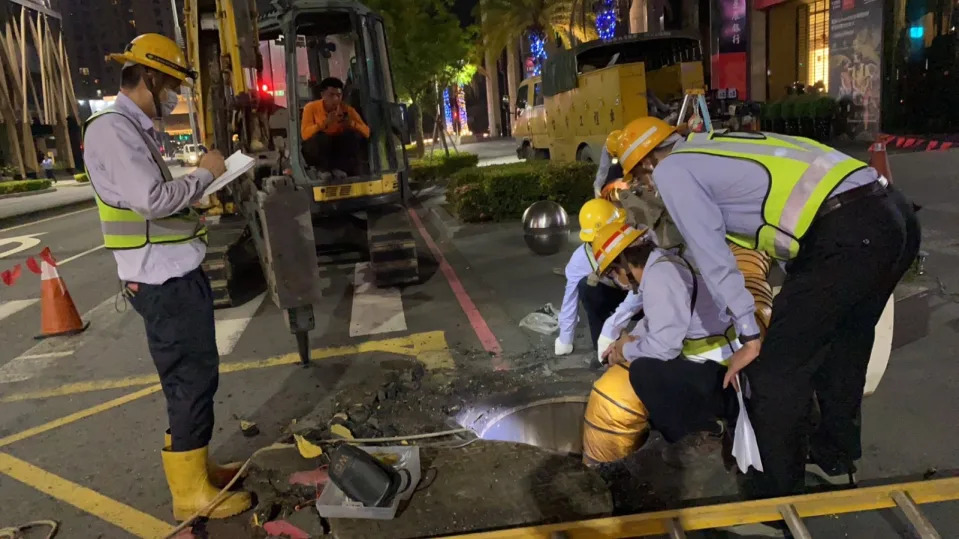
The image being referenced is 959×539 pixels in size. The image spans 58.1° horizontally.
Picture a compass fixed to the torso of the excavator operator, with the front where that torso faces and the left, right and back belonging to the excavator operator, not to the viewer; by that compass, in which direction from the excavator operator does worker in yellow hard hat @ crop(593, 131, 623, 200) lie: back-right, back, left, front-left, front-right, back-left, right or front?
front-left

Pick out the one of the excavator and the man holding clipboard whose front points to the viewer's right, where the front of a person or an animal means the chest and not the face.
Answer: the man holding clipboard

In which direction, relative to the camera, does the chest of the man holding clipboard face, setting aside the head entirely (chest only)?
to the viewer's right

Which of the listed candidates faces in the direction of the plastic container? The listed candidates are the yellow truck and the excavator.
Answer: the excavator

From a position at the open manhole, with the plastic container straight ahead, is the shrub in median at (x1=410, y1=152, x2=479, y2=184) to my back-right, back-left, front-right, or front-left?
back-right

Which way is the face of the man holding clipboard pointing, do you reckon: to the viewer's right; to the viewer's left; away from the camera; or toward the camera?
to the viewer's right

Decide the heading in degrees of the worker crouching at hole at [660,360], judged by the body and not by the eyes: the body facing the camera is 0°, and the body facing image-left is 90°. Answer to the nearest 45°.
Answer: approximately 90°

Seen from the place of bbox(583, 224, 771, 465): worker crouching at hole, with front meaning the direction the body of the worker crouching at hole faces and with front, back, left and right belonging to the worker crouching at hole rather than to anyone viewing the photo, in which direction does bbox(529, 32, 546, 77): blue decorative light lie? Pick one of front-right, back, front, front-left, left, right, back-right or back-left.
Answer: right

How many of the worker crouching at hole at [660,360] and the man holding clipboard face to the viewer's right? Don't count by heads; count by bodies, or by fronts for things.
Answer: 1

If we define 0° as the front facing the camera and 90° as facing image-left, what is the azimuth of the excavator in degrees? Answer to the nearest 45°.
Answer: approximately 0°
